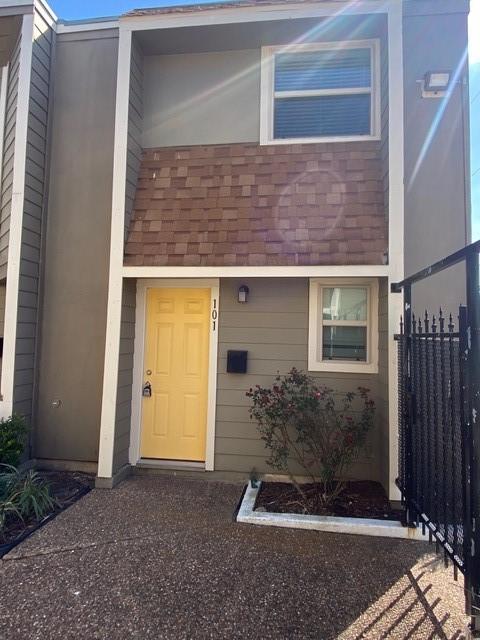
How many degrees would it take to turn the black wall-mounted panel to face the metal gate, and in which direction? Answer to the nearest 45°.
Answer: approximately 45° to its left

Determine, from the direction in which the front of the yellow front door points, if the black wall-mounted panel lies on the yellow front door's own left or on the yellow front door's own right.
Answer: on the yellow front door's own left

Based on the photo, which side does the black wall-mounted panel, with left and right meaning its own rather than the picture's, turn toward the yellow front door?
right

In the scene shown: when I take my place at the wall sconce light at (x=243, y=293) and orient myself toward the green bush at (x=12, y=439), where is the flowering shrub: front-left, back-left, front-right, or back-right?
back-left

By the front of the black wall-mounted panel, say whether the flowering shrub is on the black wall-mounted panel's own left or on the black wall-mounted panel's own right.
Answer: on the black wall-mounted panel's own left

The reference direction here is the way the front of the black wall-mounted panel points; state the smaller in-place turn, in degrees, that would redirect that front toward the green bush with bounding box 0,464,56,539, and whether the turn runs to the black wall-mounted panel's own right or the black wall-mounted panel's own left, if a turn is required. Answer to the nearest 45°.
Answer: approximately 45° to the black wall-mounted panel's own right

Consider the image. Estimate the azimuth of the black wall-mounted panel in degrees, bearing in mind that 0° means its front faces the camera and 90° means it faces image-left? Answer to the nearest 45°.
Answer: approximately 0°

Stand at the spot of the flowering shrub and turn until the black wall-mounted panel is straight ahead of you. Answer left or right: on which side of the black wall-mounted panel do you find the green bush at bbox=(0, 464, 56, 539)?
left

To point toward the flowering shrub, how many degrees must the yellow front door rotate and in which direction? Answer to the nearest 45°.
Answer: approximately 45° to its left

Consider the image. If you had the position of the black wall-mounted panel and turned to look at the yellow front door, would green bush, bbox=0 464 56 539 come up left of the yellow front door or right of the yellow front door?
left

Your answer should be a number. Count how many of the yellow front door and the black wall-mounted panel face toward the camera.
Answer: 2

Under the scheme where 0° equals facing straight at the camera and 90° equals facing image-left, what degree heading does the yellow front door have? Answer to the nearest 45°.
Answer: approximately 0°
